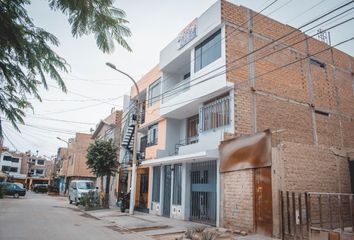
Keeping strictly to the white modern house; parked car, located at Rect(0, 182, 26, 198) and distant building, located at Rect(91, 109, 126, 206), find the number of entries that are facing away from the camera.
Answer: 0

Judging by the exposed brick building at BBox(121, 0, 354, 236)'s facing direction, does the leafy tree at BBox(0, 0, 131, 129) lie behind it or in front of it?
in front

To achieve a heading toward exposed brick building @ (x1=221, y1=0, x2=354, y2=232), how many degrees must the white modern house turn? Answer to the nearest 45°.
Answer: approximately 135° to its left

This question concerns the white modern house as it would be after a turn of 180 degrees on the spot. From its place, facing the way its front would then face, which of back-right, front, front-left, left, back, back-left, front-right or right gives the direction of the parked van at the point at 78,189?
left

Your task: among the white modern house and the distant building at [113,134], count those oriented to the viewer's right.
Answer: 0

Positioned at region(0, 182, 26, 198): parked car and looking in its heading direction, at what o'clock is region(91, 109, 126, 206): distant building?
The distant building is roughly at 12 o'clock from the parked car.

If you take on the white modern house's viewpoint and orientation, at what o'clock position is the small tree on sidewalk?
The small tree on sidewalk is roughly at 3 o'clock from the white modern house.

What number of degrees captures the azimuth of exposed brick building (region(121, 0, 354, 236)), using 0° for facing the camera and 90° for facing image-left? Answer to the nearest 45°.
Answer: approximately 45°

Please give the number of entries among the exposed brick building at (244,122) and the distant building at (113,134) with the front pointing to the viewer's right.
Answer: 0

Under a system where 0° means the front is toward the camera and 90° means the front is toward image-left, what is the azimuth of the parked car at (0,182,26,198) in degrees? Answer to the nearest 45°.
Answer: approximately 315°
